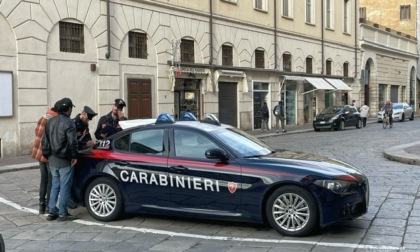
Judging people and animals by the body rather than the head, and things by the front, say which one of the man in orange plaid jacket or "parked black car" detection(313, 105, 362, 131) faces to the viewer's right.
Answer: the man in orange plaid jacket

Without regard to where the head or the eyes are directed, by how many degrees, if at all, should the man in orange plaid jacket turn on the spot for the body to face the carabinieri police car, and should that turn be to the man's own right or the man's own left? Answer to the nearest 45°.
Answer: approximately 45° to the man's own right

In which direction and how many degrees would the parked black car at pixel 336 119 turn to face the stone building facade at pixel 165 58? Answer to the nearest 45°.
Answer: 0° — it already faces it

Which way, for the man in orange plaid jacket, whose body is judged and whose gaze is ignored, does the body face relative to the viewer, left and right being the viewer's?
facing to the right of the viewer

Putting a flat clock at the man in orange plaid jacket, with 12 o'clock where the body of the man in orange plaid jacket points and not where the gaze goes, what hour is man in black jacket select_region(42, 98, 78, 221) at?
The man in black jacket is roughly at 2 o'clock from the man in orange plaid jacket.

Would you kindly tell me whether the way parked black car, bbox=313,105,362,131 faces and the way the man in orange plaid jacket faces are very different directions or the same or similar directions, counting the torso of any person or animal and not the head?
very different directions

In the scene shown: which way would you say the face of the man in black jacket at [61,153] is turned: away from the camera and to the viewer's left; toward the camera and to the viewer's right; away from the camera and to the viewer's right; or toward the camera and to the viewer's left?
away from the camera and to the viewer's right
